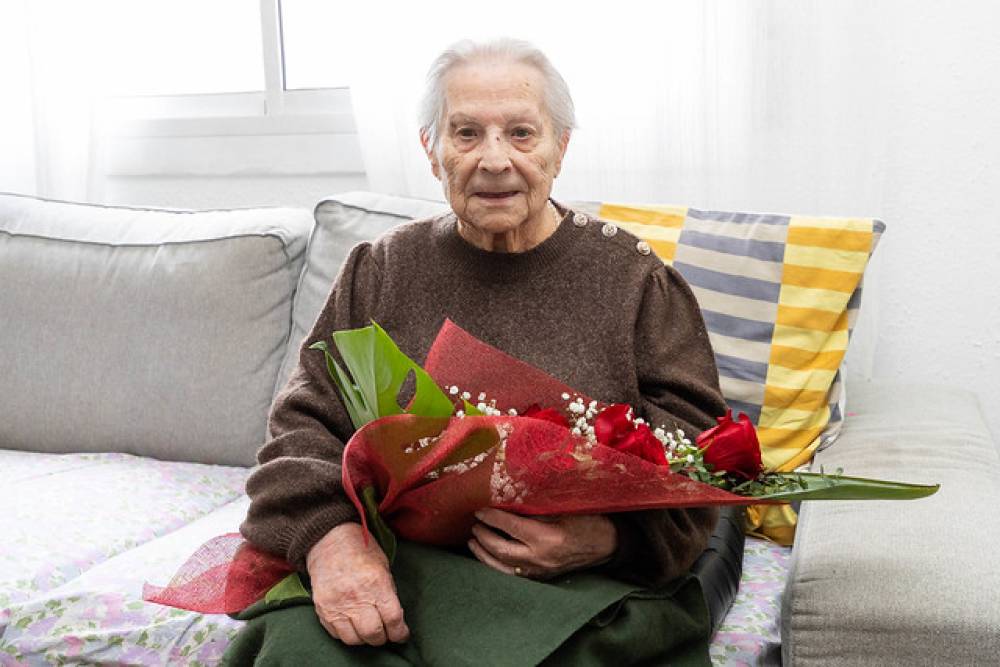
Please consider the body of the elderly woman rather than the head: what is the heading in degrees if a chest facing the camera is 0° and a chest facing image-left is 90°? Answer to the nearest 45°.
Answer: approximately 0°

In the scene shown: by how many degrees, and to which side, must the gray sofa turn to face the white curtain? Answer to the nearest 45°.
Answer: approximately 135° to its right

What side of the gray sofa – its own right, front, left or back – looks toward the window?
back

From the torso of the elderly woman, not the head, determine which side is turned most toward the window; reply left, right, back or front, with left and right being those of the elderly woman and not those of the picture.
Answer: back

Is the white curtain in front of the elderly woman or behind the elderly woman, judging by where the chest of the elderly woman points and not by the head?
behind
